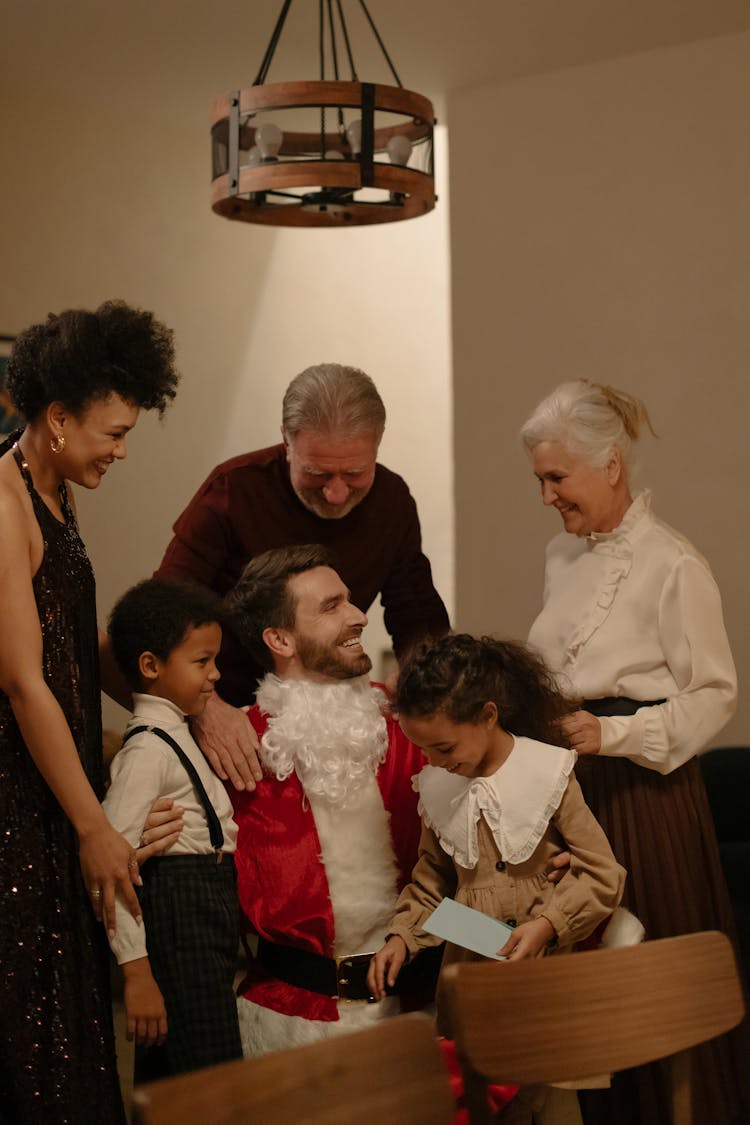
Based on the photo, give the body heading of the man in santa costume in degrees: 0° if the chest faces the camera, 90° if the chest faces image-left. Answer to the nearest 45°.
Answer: approximately 315°

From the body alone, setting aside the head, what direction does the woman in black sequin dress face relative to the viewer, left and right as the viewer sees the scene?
facing to the right of the viewer

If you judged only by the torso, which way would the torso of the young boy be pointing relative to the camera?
to the viewer's right

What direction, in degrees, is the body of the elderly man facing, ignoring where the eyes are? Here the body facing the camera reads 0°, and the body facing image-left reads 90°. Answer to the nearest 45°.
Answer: approximately 0°

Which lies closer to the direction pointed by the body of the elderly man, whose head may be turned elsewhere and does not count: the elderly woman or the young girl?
the young girl

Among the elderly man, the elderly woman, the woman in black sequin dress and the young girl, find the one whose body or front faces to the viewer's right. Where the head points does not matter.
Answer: the woman in black sequin dress

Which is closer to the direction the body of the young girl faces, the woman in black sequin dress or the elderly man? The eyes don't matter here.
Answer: the woman in black sequin dress

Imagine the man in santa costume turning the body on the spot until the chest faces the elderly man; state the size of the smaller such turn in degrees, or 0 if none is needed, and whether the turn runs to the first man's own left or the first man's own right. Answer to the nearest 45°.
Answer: approximately 135° to the first man's own left

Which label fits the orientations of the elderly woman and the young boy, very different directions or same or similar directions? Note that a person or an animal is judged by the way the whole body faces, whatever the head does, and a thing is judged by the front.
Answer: very different directions

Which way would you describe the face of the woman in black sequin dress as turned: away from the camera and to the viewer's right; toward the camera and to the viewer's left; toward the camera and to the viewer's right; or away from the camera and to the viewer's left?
toward the camera and to the viewer's right

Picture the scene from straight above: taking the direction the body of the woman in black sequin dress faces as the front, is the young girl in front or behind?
in front

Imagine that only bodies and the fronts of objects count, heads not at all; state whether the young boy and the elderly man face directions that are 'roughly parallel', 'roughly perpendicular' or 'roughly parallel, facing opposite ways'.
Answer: roughly perpendicular
